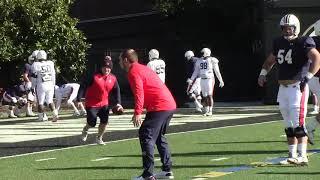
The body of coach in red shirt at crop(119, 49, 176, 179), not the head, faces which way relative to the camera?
to the viewer's left

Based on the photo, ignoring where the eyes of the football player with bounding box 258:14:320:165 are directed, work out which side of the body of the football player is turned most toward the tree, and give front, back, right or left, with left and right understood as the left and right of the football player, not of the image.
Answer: right

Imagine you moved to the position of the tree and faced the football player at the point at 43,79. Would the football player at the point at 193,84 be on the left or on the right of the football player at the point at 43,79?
left

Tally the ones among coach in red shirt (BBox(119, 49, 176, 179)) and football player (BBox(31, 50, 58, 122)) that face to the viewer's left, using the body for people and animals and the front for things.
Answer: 1

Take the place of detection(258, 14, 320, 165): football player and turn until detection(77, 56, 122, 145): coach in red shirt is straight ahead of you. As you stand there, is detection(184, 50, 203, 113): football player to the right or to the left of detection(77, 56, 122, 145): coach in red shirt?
right

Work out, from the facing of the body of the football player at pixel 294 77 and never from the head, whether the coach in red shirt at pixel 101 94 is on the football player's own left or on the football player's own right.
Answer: on the football player's own right

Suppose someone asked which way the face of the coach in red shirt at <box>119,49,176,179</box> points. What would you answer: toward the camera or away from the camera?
away from the camera

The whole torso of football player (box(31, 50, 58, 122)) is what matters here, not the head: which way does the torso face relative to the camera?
away from the camera

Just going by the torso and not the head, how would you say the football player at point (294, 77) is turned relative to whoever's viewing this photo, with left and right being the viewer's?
facing the viewer and to the left of the viewer

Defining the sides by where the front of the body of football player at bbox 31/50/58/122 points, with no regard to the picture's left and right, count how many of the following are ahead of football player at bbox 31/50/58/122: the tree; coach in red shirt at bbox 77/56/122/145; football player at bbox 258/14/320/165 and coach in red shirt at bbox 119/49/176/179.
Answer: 1
